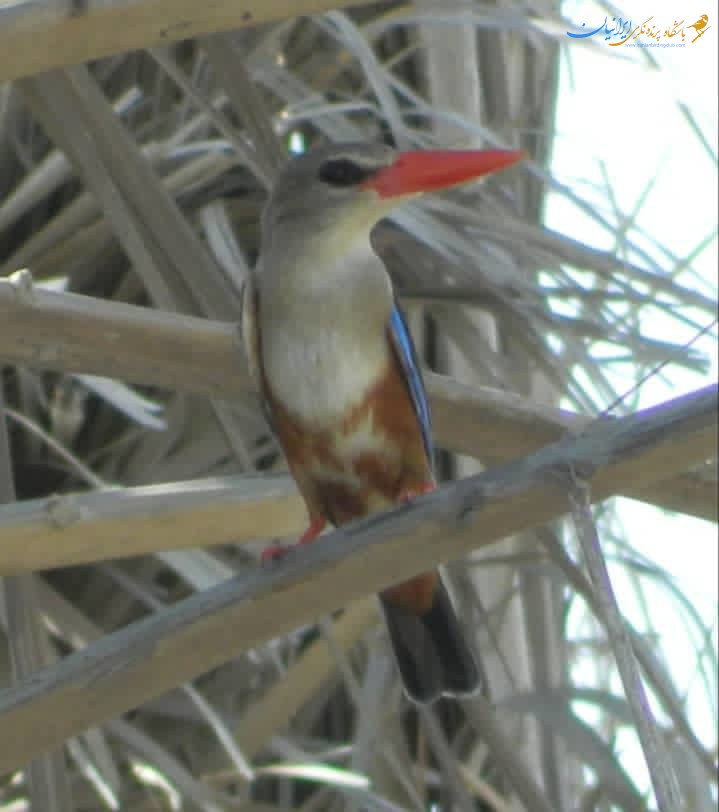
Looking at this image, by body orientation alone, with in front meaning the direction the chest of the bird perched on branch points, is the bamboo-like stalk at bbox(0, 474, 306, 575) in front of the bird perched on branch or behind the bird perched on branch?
in front

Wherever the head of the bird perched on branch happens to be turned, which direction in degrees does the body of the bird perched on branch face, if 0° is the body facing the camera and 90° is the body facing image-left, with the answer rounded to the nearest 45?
approximately 0°

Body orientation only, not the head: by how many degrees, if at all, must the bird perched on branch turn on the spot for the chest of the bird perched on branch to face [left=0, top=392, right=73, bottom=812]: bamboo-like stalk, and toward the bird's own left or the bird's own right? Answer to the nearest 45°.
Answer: approximately 45° to the bird's own right
